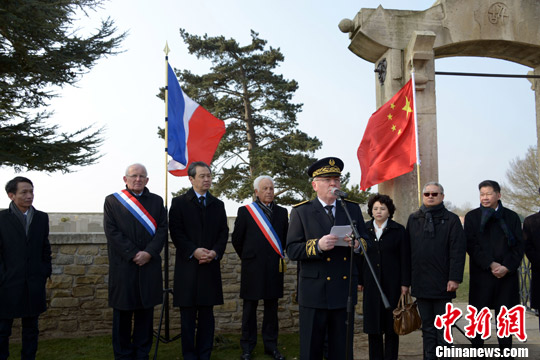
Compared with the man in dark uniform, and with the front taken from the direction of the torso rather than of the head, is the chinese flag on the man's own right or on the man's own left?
on the man's own left

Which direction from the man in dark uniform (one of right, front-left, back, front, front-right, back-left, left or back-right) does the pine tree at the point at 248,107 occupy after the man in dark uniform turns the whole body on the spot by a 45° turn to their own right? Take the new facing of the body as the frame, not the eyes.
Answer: back

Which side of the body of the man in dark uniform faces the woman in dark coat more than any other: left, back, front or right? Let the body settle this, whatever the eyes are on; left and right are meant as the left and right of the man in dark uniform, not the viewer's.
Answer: left

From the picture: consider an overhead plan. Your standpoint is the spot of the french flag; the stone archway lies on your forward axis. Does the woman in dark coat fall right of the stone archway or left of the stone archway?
right

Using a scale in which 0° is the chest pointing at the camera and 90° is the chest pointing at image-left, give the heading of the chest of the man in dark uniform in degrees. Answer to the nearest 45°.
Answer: approximately 315°

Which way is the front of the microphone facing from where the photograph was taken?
facing to the left of the viewer
